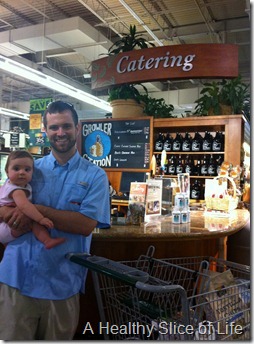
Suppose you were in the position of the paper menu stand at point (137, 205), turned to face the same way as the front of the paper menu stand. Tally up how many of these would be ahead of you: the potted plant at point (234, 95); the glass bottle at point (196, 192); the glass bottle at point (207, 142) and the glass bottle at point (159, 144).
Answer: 0

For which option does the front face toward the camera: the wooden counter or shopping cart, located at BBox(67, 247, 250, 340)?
the wooden counter

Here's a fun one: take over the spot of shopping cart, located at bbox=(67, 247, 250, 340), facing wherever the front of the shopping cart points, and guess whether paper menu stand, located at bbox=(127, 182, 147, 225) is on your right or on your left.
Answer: on your left

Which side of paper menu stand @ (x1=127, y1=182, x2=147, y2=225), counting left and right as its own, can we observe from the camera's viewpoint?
front

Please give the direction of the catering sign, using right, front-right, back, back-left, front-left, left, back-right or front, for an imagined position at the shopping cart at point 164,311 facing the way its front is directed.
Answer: front-left

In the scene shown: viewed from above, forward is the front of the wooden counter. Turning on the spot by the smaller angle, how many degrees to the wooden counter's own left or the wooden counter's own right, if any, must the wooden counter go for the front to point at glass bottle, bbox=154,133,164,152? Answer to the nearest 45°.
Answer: approximately 180°

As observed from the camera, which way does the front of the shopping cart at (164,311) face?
facing away from the viewer and to the right of the viewer

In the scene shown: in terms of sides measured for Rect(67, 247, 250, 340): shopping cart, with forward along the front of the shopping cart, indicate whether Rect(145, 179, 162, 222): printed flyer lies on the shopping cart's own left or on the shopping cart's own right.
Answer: on the shopping cart's own left

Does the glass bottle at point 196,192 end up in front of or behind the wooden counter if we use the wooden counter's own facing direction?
behind

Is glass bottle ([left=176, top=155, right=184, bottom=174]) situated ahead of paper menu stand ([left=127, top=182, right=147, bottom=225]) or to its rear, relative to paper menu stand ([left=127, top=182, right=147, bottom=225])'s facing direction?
to the rear

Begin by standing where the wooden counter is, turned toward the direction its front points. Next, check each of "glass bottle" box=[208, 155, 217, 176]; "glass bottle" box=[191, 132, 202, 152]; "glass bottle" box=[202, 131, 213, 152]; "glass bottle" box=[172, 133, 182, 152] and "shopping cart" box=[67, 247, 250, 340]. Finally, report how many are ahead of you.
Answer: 1

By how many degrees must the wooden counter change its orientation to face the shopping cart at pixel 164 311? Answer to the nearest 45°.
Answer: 0° — it already faces it

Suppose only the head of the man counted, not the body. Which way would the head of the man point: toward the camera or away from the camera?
toward the camera

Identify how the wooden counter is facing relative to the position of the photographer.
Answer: facing the viewer

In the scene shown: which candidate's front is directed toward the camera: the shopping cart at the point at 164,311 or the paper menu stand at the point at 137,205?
the paper menu stand

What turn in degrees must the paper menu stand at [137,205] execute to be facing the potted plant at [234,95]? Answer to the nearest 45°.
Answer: approximately 135° to its left
